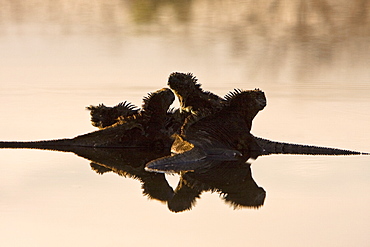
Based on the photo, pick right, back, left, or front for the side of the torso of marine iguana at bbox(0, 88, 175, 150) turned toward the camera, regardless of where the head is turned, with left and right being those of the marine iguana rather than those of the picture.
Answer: right

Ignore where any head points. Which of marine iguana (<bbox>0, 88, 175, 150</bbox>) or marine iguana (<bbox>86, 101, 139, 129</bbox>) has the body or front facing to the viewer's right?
marine iguana (<bbox>0, 88, 175, 150</bbox>)

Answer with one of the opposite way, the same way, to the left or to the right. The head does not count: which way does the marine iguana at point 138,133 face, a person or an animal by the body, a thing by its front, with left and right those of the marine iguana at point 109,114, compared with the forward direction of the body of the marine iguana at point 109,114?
the opposite way

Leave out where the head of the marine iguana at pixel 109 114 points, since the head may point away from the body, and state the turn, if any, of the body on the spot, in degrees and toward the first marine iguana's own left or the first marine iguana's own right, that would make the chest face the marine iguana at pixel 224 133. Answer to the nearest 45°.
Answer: approximately 180°

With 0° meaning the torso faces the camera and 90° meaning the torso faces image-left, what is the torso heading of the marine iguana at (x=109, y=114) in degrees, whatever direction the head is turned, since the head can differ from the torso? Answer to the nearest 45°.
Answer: approximately 90°

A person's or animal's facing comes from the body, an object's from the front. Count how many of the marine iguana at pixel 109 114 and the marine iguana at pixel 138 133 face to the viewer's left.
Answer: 1
